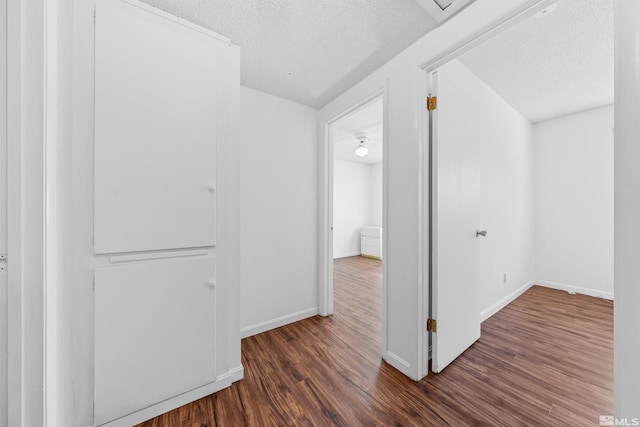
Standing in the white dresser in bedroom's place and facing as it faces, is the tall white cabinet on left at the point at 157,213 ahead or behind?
ahead

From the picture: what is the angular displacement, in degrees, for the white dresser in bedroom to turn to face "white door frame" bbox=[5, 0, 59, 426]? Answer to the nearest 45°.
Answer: approximately 45° to its left

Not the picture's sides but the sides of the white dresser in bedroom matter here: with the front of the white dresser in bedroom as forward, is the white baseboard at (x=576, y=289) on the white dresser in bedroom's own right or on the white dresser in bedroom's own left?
on the white dresser in bedroom's own left

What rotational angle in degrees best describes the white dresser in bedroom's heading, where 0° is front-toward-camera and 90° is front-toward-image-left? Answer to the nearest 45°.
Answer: approximately 45°

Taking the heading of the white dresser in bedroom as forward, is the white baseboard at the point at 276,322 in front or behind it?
in front
